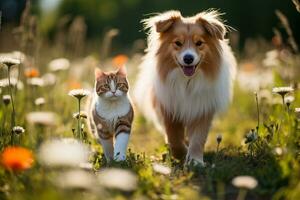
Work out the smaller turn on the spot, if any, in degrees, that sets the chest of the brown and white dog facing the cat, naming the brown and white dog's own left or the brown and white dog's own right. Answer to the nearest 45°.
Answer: approximately 45° to the brown and white dog's own right

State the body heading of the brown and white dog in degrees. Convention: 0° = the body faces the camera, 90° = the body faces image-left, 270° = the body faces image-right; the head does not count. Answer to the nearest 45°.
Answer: approximately 0°

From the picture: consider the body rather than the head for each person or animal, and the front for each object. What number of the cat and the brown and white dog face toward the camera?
2

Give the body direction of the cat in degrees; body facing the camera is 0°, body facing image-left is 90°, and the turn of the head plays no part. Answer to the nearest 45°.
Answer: approximately 0°

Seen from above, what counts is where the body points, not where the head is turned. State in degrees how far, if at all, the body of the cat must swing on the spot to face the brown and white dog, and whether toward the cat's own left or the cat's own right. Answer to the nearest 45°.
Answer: approximately 135° to the cat's own left
